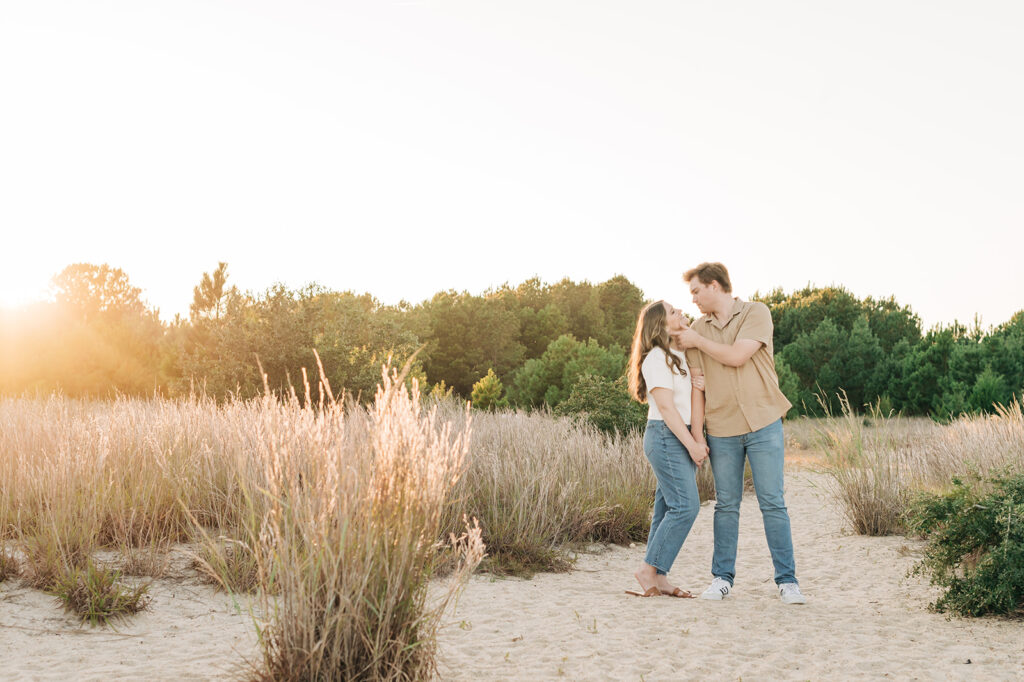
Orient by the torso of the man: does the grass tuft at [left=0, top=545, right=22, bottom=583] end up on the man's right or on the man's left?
on the man's right

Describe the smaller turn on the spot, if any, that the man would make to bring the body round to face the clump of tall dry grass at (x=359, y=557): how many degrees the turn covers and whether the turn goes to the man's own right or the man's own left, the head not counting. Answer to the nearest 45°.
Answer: approximately 45° to the man's own right

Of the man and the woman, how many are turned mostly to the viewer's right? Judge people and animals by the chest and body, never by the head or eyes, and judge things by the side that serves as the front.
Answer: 1

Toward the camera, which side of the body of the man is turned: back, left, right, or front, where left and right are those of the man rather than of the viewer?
front

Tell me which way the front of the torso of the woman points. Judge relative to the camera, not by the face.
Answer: to the viewer's right

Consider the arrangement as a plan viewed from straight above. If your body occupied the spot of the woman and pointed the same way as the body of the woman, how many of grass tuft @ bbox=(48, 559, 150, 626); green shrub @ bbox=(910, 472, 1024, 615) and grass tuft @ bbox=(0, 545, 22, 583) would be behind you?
2

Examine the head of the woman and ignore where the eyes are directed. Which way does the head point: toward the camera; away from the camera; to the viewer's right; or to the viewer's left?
to the viewer's right

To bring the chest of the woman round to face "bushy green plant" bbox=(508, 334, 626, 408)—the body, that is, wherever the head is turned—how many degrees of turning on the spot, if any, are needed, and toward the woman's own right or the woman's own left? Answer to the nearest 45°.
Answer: approximately 90° to the woman's own left
